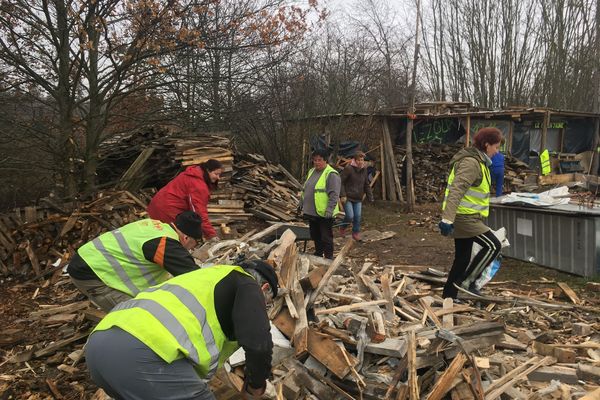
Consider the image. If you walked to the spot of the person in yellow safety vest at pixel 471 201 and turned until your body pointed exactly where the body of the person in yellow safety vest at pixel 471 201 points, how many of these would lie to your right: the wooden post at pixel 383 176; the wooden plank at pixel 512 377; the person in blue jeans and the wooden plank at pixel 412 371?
2

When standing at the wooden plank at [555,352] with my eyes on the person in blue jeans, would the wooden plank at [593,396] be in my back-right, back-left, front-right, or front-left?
back-left

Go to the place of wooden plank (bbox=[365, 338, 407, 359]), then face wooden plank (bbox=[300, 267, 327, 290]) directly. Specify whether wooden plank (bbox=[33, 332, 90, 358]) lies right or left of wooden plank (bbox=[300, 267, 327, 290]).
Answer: left

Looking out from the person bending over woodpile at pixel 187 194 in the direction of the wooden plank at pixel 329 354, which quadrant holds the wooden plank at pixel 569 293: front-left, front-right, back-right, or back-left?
front-left
